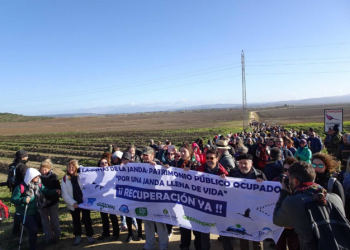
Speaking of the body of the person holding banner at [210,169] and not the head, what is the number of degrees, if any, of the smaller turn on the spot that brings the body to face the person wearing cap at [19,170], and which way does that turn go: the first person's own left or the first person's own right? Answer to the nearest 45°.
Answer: approximately 90° to the first person's own right

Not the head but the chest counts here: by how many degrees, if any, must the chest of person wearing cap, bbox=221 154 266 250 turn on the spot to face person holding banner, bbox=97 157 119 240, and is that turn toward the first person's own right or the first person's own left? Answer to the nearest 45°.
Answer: approximately 90° to the first person's own right

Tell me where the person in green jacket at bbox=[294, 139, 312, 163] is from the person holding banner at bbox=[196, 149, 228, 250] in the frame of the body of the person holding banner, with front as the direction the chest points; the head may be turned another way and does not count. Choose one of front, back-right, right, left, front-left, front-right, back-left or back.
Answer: back-left

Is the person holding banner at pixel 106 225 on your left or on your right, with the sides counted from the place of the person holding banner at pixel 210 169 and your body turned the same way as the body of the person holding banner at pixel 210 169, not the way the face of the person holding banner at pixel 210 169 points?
on your right

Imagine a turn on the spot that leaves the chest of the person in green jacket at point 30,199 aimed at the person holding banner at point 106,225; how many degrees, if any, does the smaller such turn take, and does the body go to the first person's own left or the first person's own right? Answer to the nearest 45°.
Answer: approximately 45° to the first person's own left

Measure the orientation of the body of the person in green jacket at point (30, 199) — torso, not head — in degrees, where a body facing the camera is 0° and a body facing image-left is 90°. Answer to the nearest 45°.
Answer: approximately 315°

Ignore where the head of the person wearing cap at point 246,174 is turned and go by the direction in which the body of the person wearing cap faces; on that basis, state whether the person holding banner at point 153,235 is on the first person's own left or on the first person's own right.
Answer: on the first person's own right

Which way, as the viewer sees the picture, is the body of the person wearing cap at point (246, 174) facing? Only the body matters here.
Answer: toward the camera

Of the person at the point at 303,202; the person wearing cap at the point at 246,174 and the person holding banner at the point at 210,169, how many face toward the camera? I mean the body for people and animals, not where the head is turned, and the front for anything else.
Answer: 2
